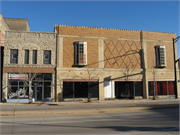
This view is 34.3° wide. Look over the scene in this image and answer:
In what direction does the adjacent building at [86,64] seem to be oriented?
toward the camera
